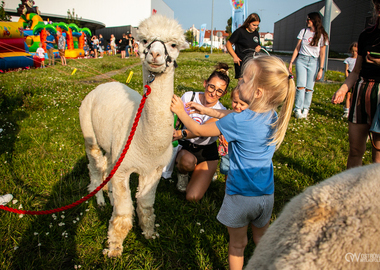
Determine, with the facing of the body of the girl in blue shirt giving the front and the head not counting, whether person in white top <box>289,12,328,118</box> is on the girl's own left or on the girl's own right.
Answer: on the girl's own right

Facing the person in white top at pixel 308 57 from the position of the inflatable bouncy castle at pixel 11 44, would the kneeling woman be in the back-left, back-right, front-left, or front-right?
front-right

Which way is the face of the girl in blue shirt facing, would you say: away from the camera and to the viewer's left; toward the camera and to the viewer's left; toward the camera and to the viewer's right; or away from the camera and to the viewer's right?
away from the camera and to the viewer's left

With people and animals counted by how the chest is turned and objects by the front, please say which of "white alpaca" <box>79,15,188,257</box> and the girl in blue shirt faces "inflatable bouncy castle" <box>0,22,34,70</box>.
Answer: the girl in blue shirt

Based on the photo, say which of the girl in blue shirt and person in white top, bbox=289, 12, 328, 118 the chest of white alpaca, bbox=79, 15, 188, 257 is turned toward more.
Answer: the girl in blue shirt

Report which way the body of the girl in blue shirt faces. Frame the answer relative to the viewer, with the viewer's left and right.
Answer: facing away from the viewer and to the left of the viewer

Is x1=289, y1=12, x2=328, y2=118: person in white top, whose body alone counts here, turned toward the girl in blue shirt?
yes

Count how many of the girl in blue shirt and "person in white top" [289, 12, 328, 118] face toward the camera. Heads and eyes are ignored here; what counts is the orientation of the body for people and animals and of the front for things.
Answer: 1

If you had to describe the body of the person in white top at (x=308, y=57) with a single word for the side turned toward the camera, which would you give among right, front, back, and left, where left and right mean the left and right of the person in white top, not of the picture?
front

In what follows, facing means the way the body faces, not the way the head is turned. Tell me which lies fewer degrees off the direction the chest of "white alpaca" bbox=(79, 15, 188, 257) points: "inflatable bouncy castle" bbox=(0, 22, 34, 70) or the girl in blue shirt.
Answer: the girl in blue shirt

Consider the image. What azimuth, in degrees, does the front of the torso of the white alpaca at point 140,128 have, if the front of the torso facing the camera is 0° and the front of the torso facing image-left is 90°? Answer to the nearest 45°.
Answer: approximately 315°
